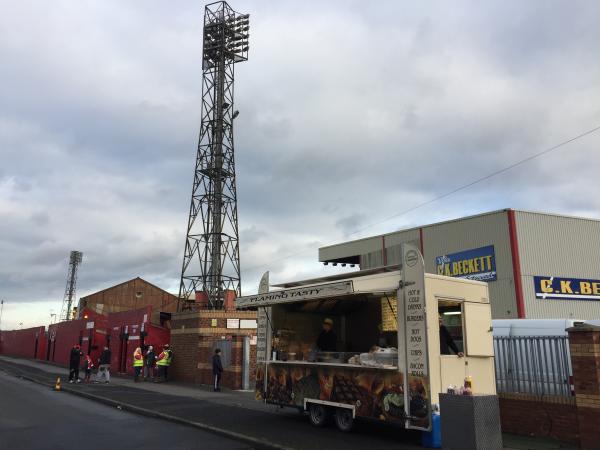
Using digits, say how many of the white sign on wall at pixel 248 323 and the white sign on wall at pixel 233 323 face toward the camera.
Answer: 2

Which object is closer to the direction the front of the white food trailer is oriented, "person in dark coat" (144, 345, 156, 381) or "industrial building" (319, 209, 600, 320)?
the person in dark coat

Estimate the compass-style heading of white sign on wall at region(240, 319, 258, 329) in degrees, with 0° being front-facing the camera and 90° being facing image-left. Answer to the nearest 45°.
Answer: approximately 0°
